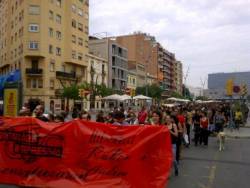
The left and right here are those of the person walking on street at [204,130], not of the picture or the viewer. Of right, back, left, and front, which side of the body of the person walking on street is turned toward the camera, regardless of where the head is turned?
front

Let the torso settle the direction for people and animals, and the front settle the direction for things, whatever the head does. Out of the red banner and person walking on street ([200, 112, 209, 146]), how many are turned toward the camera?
2

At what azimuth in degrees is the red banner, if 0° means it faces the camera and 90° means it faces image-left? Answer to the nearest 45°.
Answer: approximately 0°

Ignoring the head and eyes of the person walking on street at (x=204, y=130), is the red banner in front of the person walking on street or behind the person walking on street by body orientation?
in front

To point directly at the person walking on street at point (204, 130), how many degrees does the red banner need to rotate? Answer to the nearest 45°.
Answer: approximately 135° to its left

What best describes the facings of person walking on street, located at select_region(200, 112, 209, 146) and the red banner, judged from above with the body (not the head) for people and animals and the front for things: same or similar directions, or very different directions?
same or similar directions
